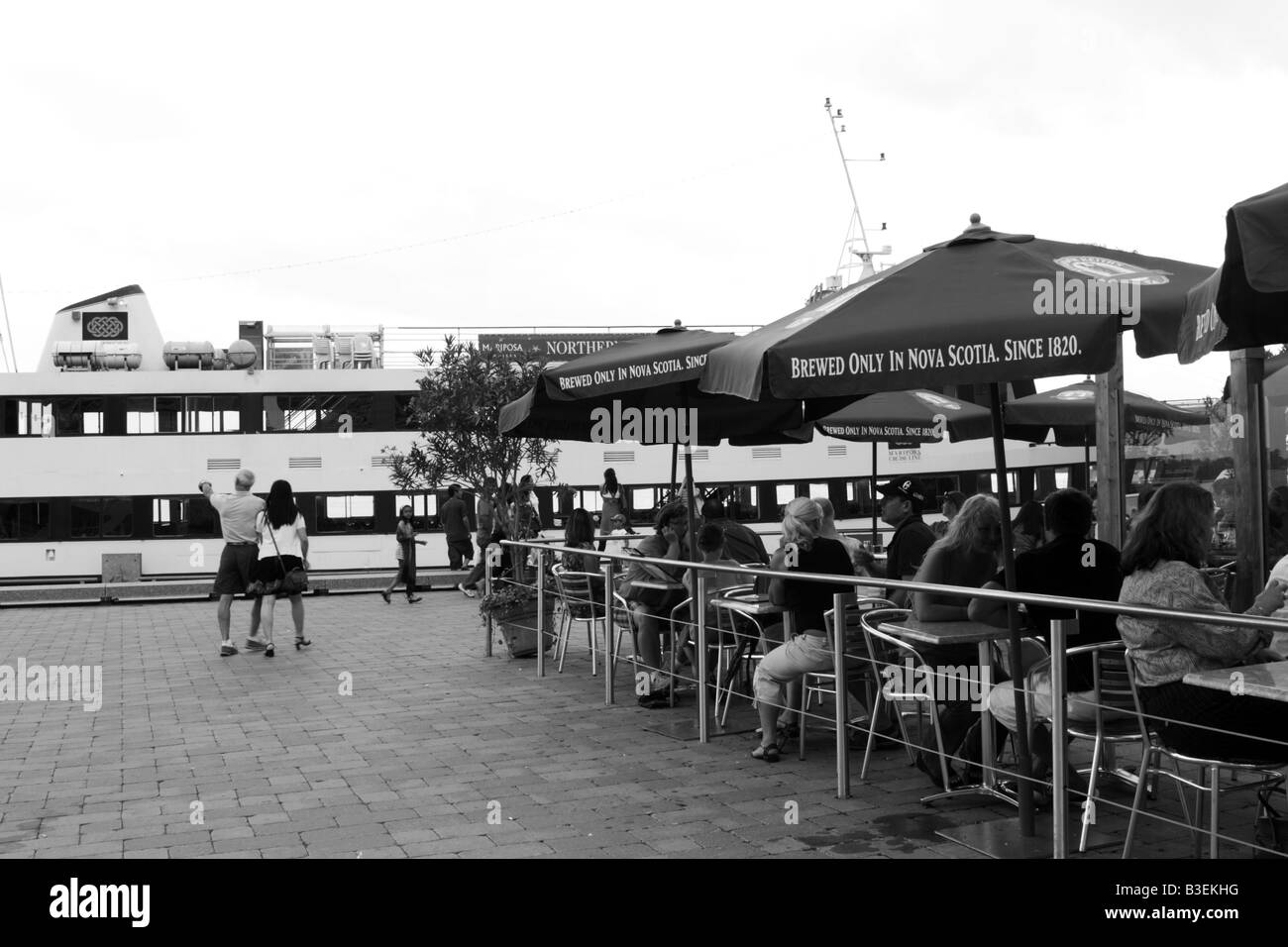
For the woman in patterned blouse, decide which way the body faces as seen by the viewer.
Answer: to the viewer's right

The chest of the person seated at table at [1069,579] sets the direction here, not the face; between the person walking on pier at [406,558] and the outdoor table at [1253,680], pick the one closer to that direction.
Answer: the person walking on pier

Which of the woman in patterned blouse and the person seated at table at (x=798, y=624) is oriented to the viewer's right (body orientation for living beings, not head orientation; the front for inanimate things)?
the woman in patterned blouse

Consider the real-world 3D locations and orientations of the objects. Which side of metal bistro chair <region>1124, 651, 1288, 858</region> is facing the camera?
right

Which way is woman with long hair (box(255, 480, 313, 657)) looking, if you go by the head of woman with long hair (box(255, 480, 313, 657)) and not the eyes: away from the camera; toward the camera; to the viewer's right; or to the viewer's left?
away from the camera

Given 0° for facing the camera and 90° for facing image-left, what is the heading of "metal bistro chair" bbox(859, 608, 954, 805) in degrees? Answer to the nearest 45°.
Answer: approximately 270°

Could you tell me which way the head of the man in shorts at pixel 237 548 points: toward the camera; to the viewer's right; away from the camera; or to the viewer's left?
away from the camera

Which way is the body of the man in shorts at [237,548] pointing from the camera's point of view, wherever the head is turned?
away from the camera

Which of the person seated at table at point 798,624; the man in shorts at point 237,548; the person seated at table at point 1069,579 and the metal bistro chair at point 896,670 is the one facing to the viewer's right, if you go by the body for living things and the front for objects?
the metal bistro chair
